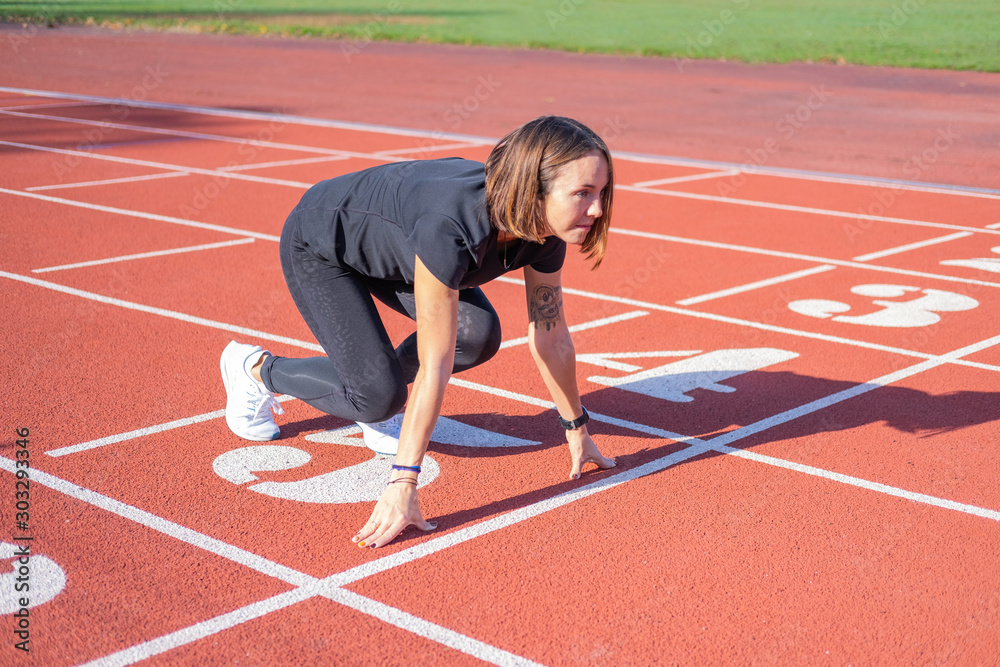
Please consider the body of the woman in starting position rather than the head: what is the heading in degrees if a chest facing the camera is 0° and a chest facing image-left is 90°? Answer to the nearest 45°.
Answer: approximately 315°

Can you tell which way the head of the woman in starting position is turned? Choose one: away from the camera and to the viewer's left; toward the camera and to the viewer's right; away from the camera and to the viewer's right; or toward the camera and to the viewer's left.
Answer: toward the camera and to the viewer's right
